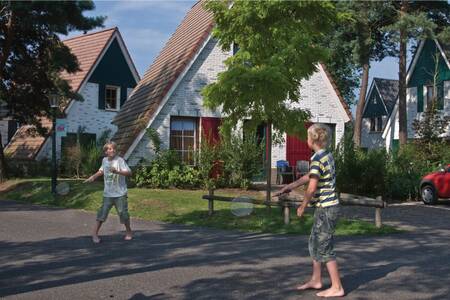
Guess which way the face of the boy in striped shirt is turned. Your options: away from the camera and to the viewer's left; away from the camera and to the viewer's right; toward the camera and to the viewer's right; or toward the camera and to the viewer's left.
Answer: away from the camera and to the viewer's left

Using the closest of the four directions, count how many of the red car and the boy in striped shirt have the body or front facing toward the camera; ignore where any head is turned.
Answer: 0

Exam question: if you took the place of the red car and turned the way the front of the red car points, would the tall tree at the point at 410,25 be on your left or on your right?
on your right

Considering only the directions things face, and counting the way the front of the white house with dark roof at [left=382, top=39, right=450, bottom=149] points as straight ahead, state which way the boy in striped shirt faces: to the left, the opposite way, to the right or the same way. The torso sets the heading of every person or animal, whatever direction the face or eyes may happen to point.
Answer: to the right

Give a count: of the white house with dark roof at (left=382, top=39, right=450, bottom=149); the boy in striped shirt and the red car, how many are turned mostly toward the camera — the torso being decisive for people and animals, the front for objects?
1

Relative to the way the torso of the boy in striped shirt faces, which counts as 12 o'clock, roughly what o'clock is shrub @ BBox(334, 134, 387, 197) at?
The shrub is roughly at 3 o'clock from the boy in striped shirt.

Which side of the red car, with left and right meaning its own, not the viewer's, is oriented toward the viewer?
left

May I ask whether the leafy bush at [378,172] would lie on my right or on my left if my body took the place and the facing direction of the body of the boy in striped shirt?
on my right

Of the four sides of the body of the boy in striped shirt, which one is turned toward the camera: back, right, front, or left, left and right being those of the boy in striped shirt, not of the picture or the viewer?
left

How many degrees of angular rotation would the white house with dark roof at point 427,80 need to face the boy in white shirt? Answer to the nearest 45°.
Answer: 0° — it already faces them

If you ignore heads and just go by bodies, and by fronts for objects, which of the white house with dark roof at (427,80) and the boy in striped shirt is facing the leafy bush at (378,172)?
the white house with dark roof
